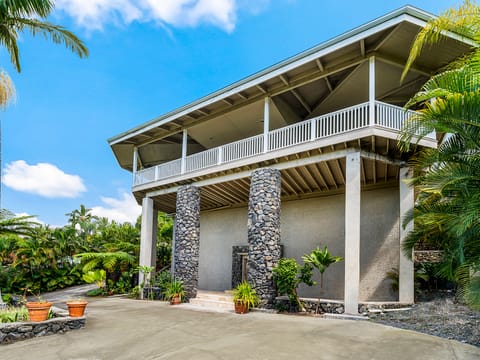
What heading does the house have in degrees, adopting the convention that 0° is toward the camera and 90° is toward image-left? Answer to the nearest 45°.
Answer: approximately 45°

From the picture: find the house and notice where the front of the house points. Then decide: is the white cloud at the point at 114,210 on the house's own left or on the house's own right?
on the house's own right

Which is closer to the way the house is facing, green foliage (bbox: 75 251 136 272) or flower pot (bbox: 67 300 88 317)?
the flower pot

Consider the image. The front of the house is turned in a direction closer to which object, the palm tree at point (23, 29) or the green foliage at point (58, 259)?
the palm tree

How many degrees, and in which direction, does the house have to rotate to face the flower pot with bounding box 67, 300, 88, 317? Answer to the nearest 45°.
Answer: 0° — it already faces it

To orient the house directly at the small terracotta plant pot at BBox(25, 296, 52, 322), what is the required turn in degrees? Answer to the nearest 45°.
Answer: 0° — it already faces it

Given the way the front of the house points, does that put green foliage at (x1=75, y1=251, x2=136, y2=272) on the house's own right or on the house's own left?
on the house's own right

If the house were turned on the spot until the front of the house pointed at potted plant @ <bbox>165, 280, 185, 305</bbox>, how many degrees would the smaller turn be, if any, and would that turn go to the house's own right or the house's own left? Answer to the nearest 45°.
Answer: approximately 45° to the house's own right

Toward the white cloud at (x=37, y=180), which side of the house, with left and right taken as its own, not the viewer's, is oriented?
right

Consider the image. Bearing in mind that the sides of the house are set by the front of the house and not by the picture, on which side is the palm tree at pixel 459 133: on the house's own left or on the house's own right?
on the house's own left
